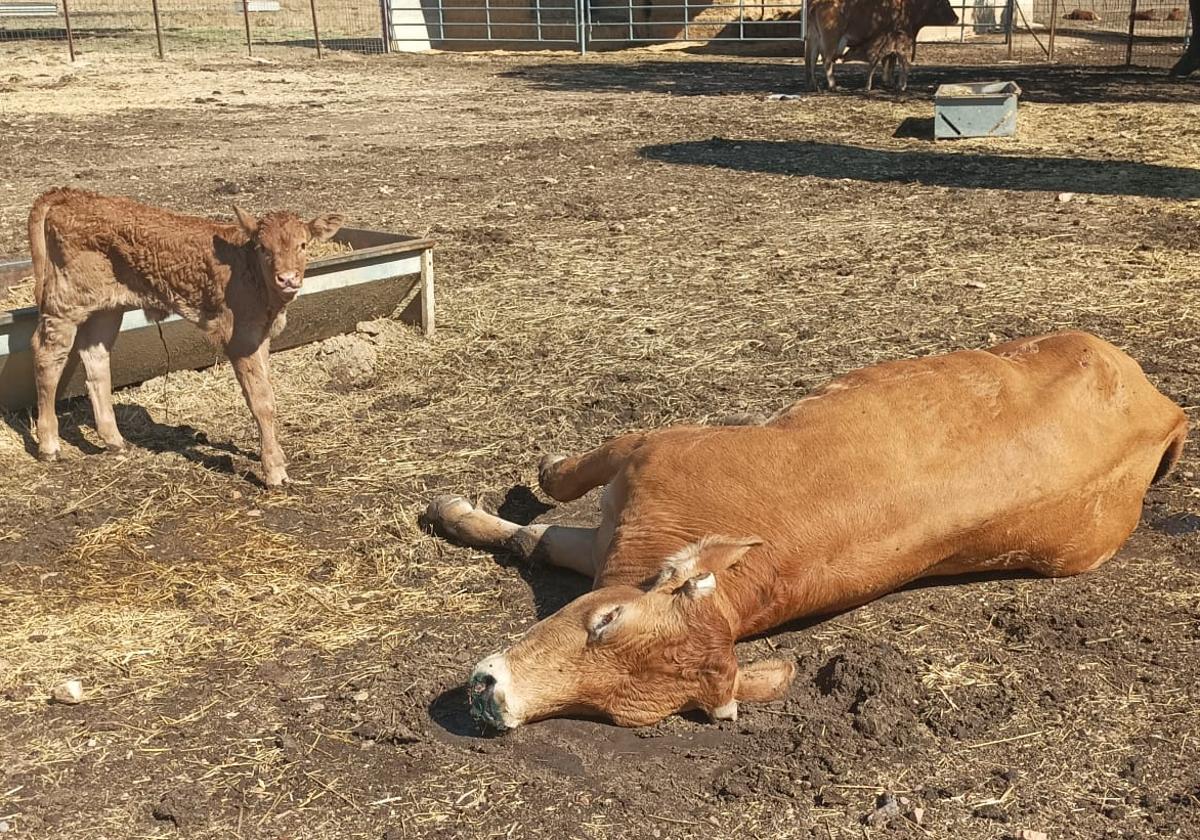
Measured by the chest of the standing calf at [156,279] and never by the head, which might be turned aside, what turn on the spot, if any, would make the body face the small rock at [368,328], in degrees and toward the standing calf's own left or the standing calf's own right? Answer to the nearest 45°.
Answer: approximately 90° to the standing calf's own left

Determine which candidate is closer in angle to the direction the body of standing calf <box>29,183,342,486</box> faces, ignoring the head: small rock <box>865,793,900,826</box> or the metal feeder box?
the small rock

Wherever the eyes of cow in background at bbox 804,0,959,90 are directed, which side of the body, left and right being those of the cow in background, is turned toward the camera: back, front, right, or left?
right

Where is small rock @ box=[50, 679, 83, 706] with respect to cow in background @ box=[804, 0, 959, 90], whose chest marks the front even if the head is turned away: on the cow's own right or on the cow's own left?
on the cow's own right

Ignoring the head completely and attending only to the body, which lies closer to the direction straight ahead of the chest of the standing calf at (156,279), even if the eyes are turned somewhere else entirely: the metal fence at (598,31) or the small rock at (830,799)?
the small rock

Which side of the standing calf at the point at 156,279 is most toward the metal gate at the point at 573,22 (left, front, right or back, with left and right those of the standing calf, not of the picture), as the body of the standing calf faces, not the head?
left

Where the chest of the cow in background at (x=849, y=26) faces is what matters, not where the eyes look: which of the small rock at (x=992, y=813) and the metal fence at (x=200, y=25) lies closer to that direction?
the small rock

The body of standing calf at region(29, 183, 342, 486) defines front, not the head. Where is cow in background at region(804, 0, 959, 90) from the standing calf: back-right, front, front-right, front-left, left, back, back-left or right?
left

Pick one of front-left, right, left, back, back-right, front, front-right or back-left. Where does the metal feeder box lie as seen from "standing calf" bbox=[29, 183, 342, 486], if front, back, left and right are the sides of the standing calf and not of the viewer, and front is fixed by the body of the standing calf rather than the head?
left

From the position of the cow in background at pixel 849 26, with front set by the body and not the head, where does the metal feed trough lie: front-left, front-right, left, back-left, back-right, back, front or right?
right

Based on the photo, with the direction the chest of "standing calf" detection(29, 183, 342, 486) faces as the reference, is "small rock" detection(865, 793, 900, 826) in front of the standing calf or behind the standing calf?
in front

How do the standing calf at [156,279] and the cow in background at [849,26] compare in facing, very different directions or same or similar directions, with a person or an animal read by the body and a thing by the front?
same or similar directions

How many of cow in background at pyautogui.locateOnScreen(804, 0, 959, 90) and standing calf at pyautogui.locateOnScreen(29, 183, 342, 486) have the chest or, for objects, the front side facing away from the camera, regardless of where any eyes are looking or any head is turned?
0

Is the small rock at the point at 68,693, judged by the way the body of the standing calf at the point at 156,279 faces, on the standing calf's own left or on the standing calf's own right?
on the standing calf's own right
